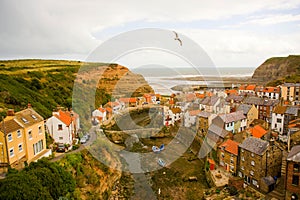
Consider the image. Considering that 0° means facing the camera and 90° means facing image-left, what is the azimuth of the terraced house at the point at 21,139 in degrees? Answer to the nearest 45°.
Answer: approximately 315°

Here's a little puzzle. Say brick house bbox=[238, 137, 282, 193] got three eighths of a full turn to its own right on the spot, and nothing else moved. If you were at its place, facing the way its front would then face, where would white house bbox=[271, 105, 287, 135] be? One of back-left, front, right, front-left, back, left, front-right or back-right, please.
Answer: front

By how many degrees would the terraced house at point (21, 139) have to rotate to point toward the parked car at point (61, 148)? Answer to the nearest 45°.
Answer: approximately 90° to its left

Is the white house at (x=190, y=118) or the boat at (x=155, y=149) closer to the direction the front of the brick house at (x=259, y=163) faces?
the boat

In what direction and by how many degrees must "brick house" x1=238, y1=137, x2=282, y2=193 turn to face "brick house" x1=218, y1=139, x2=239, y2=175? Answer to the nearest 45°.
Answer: approximately 90° to its right

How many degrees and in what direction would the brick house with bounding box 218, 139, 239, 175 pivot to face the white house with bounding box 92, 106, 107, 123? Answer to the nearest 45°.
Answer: approximately 90° to its right

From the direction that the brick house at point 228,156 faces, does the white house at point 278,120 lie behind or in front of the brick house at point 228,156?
behind

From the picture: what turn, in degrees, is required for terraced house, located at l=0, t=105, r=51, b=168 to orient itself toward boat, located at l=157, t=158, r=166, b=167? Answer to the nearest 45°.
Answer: approximately 45° to its left

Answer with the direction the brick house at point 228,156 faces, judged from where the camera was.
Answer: facing the viewer and to the left of the viewer

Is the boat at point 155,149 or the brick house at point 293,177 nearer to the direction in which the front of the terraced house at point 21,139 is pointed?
the brick house

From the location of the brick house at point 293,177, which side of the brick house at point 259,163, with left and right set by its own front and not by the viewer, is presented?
left

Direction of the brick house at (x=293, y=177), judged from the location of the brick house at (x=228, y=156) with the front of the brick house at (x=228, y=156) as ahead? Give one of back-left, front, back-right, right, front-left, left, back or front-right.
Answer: left

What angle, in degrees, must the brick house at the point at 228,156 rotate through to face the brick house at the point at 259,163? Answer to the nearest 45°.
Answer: approximately 90° to its left

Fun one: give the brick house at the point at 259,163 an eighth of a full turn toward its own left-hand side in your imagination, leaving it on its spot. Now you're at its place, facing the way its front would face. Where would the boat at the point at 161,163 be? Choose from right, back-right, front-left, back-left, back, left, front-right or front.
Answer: right

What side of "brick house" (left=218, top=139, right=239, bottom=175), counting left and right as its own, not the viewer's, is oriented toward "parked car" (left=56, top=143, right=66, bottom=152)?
front

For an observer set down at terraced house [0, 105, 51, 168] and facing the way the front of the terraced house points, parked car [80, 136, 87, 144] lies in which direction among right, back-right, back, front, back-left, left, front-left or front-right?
left

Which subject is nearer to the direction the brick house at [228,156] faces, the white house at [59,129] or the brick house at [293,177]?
the white house
